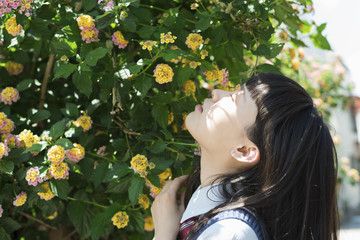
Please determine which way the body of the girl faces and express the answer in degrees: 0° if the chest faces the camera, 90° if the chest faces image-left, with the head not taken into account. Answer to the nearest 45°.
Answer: approximately 90°
